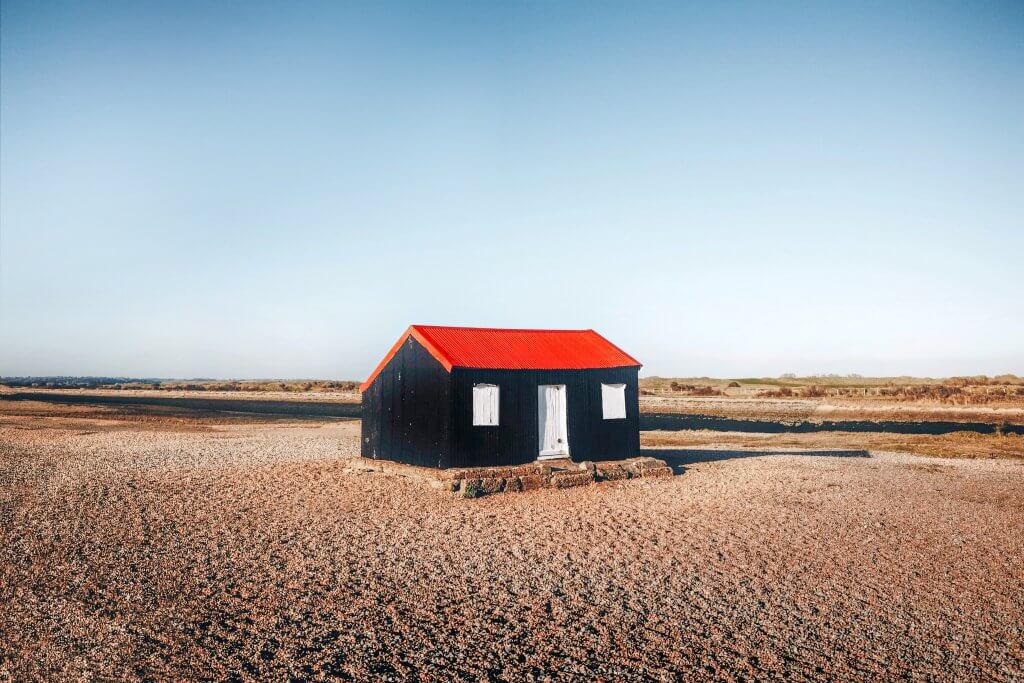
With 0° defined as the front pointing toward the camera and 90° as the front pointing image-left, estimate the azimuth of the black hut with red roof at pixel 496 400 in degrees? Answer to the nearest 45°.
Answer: approximately 315°
